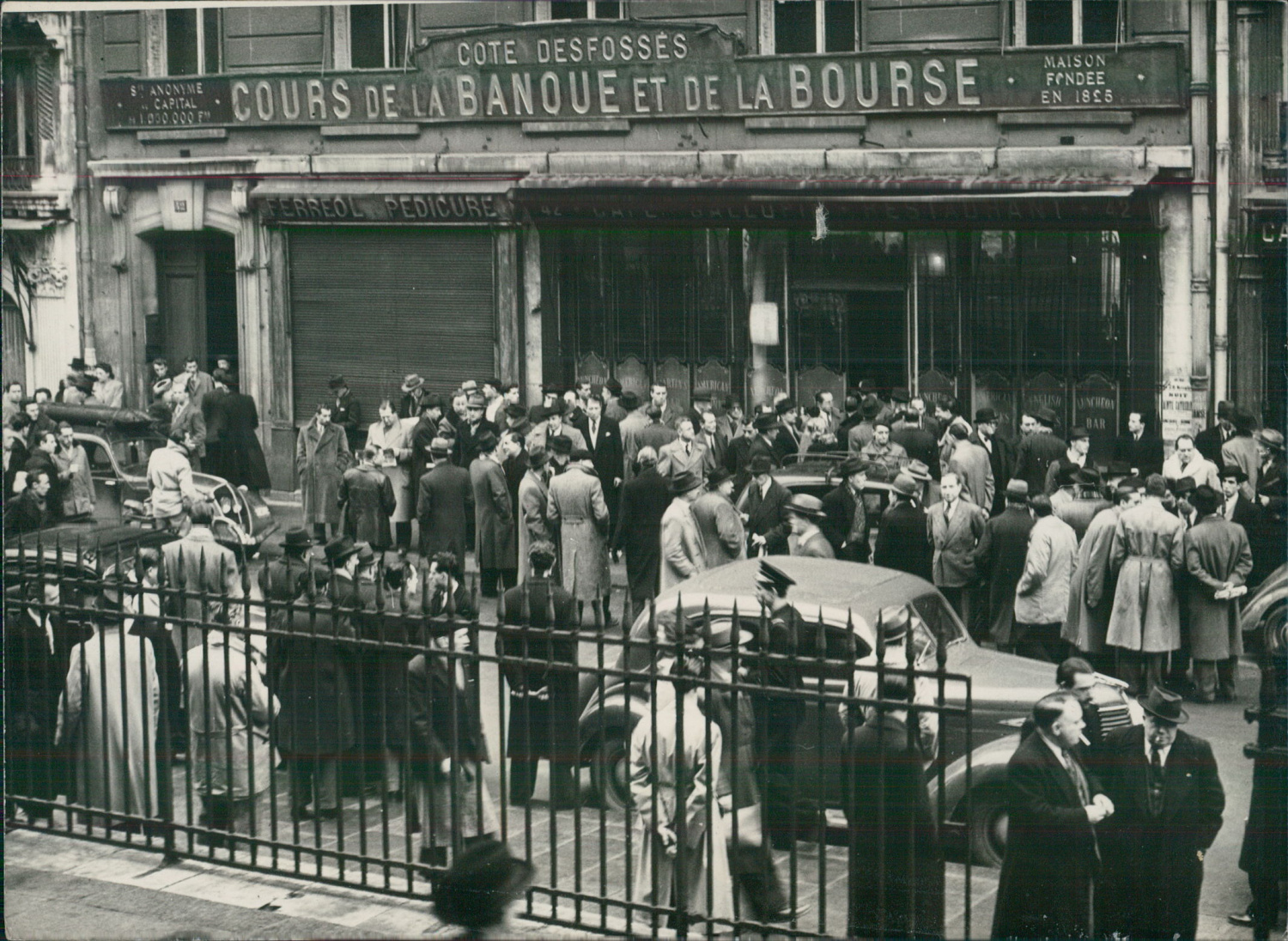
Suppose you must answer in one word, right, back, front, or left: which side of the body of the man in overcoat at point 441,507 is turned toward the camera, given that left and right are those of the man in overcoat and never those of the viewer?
back

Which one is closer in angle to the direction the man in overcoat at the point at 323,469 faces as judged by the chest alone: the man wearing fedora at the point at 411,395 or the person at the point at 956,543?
the person

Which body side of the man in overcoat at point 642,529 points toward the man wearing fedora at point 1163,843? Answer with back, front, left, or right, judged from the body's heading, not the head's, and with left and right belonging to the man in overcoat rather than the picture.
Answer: back

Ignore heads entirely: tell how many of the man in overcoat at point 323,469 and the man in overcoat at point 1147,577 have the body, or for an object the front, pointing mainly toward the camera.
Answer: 1

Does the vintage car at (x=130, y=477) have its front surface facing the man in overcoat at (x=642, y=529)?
yes

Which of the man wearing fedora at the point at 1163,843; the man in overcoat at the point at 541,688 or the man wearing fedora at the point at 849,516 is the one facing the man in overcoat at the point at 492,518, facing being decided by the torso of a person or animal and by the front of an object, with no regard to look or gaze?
the man in overcoat at the point at 541,688

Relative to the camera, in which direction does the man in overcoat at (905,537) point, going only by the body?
away from the camera

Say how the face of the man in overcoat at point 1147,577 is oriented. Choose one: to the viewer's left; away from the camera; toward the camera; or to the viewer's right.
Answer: away from the camera

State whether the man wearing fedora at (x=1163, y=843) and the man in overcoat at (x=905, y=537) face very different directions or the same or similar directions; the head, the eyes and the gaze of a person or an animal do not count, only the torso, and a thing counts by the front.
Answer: very different directions

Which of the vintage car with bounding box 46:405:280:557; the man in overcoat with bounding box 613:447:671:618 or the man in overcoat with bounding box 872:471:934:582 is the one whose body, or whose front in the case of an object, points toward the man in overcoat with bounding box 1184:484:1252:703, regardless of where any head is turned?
the vintage car
